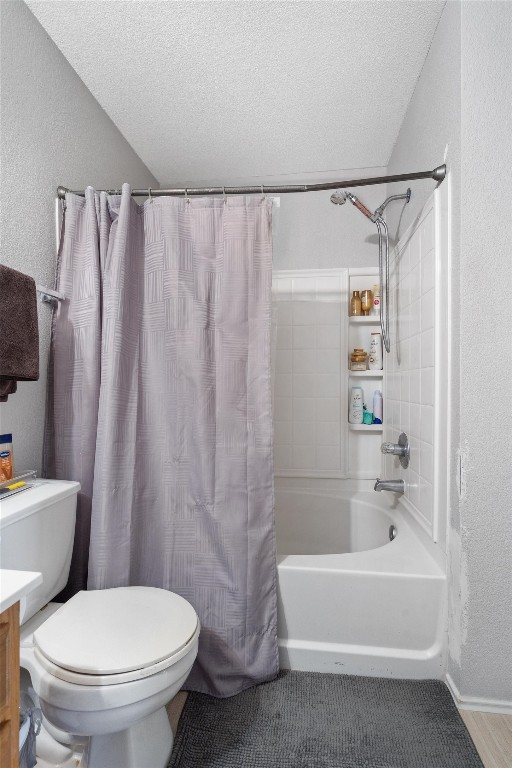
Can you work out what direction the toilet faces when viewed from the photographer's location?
facing the viewer and to the right of the viewer

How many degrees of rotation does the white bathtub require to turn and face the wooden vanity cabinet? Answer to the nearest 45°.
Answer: approximately 45° to its right

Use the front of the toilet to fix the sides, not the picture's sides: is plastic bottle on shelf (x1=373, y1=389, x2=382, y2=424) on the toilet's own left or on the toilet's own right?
on the toilet's own left

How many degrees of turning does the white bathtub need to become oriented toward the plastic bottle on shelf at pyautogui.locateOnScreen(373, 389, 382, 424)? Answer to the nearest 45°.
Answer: approximately 180°

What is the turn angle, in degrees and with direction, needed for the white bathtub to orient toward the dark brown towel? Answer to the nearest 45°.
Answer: approximately 45° to its right

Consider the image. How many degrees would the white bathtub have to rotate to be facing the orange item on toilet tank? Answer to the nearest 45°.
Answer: approximately 45° to its right

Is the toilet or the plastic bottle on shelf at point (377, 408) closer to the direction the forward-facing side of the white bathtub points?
the toilet

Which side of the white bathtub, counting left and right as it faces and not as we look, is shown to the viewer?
front
